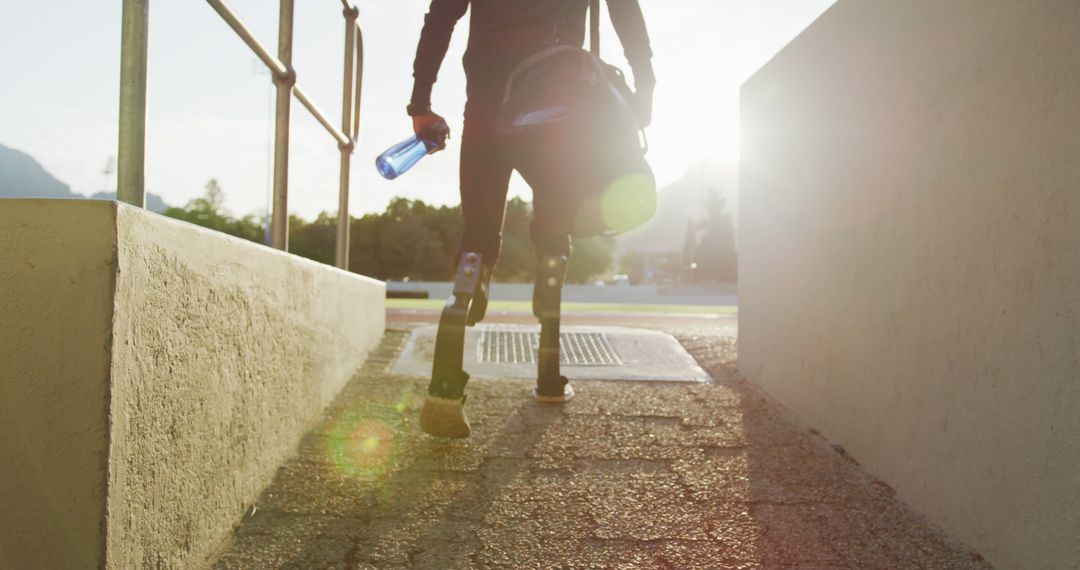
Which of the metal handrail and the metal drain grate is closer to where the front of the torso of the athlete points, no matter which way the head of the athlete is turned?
the metal drain grate

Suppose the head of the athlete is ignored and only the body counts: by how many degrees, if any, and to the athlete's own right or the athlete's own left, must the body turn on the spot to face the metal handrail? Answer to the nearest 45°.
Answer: approximately 90° to the athlete's own left

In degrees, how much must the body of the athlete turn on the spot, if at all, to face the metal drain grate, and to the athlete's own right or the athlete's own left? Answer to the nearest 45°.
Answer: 0° — they already face it

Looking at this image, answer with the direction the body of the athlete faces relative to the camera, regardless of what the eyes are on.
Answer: away from the camera
